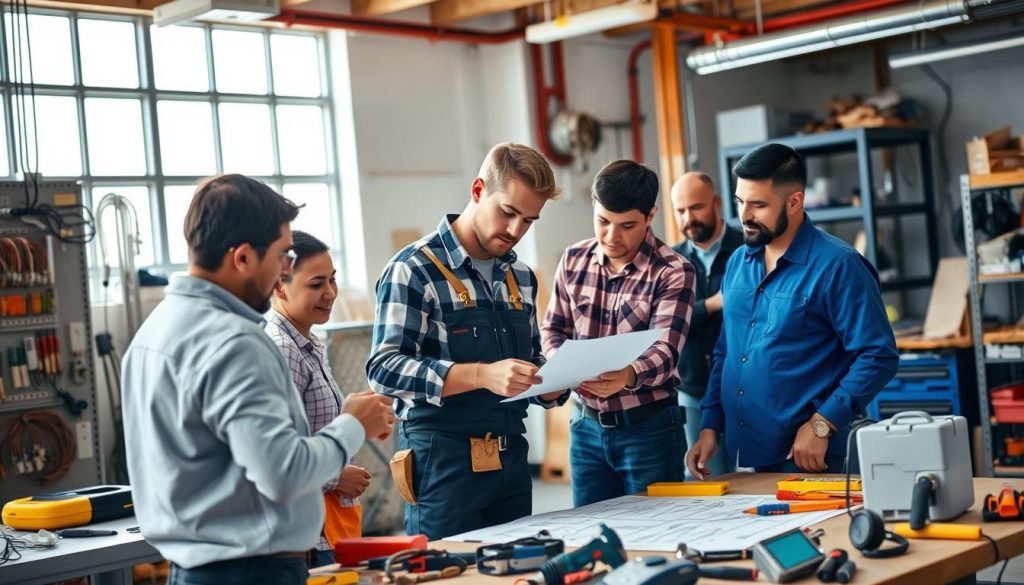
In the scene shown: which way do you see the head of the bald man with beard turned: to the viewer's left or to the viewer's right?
to the viewer's left

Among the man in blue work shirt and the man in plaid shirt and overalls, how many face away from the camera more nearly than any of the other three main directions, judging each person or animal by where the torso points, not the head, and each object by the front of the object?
0

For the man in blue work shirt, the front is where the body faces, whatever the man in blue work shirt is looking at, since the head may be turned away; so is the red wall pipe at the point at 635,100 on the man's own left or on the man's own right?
on the man's own right

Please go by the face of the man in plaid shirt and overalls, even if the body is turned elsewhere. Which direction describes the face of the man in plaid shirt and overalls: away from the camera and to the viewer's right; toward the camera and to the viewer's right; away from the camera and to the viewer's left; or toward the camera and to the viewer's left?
toward the camera and to the viewer's right

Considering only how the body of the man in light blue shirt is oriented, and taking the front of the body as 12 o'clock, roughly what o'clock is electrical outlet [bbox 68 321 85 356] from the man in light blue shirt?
The electrical outlet is roughly at 10 o'clock from the man in light blue shirt.

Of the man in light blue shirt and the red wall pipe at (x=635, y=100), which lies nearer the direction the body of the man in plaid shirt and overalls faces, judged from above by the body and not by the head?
the man in light blue shirt

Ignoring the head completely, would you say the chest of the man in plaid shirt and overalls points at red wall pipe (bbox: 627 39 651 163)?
no

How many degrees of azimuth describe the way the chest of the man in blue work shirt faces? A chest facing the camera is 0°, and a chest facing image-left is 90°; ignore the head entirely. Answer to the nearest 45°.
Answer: approximately 45°

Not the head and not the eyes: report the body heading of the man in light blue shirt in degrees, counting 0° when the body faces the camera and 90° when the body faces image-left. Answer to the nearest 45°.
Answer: approximately 225°

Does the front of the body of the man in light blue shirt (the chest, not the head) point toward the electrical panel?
no

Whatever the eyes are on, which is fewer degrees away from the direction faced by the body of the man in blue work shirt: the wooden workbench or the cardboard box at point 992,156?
the wooden workbench

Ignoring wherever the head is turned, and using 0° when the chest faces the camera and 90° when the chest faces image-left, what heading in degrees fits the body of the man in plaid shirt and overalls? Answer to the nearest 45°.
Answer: approximately 315°

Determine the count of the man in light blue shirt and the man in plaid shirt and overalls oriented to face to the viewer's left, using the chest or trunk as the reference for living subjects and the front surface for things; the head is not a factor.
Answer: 0

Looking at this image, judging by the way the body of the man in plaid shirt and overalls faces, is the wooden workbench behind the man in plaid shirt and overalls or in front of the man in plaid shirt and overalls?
in front

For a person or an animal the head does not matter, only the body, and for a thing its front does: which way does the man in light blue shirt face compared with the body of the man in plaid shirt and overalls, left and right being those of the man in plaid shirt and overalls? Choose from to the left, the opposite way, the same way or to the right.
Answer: to the left
